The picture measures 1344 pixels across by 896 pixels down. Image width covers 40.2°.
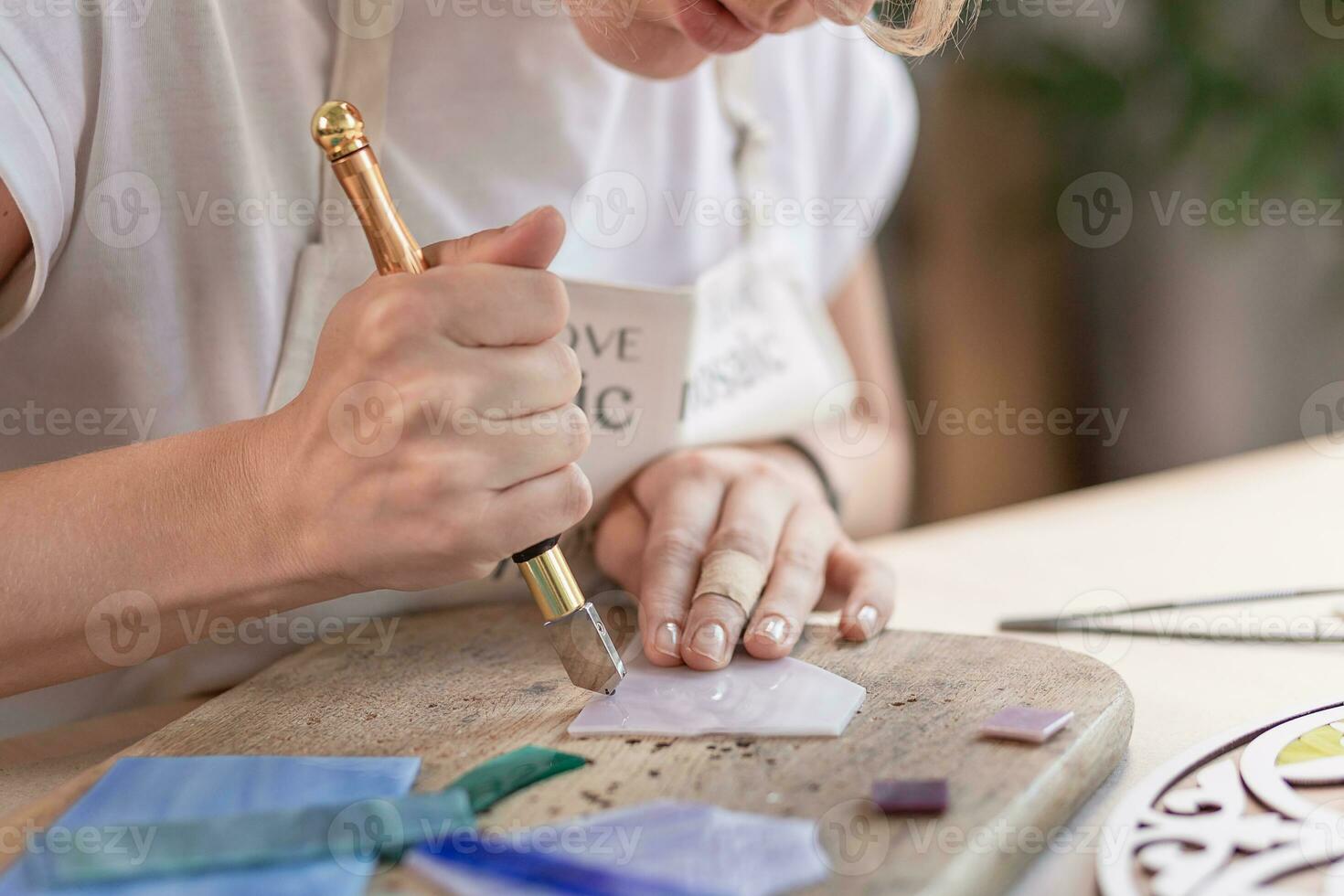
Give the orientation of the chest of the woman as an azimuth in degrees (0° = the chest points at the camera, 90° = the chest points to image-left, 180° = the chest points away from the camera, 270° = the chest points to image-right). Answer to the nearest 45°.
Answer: approximately 315°
